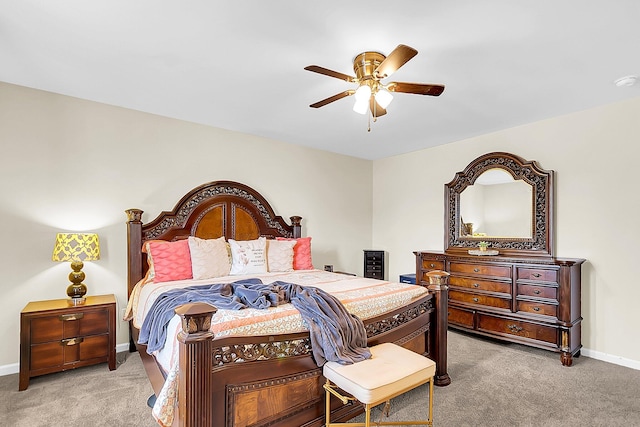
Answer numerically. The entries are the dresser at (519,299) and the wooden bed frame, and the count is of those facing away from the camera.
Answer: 0

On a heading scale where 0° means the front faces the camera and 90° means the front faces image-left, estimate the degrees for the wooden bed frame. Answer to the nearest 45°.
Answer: approximately 315°

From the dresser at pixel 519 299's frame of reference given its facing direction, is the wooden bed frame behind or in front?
in front

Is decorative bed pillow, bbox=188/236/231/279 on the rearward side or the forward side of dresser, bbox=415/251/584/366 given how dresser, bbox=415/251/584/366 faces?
on the forward side

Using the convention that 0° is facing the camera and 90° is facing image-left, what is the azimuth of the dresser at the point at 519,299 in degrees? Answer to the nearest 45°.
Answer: approximately 45°

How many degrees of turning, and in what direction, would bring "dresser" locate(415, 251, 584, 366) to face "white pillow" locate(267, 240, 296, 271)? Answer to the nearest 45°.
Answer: approximately 45° to its right

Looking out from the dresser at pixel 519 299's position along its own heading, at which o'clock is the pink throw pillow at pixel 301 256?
The pink throw pillow is roughly at 1 o'clock from the dresser.
